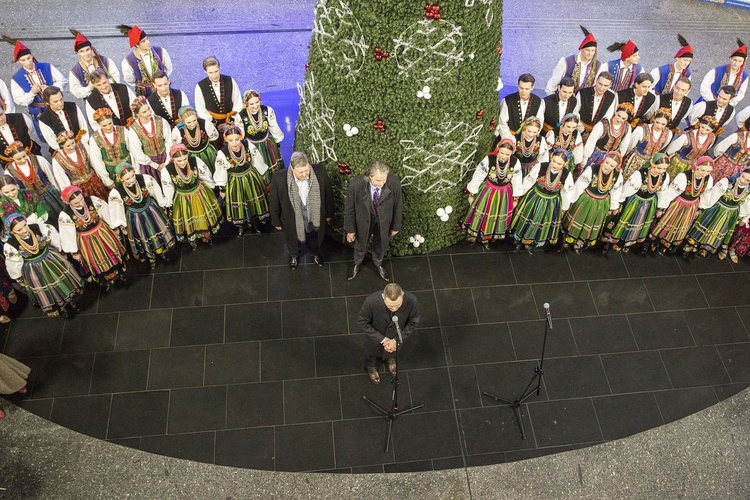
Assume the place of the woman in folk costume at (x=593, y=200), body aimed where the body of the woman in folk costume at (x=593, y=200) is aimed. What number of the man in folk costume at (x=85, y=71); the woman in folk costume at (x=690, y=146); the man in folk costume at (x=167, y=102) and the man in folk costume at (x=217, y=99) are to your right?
3

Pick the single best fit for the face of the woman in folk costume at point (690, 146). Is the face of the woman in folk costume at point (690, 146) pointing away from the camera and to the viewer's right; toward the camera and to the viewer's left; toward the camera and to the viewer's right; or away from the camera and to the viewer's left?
toward the camera and to the viewer's left

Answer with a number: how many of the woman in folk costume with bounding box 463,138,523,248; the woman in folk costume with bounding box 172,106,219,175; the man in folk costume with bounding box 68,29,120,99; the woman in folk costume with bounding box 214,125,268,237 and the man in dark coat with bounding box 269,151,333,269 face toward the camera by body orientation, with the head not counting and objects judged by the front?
5

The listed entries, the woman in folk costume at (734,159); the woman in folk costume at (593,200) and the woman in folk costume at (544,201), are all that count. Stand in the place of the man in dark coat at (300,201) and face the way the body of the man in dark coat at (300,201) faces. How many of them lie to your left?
3

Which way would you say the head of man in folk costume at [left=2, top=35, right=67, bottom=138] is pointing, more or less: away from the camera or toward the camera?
toward the camera

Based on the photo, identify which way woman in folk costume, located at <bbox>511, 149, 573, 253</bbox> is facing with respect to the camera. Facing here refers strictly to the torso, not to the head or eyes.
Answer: toward the camera

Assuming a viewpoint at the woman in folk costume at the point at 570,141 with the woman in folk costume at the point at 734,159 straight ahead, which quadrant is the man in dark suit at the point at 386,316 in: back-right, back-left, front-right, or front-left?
back-right

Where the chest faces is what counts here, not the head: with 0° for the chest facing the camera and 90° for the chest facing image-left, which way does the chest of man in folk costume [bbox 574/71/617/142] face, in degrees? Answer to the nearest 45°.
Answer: approximately 0°

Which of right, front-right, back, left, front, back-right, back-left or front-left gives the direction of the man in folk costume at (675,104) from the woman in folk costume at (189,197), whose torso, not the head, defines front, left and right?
left

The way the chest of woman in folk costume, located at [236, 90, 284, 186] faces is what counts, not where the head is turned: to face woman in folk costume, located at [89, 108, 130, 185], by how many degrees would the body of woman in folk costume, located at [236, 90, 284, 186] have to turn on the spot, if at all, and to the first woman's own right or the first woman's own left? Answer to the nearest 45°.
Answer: approximately 90° to the first woman's own right

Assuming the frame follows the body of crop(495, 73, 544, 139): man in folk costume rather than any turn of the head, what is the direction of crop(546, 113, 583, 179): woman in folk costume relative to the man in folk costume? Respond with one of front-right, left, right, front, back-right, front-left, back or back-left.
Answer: left

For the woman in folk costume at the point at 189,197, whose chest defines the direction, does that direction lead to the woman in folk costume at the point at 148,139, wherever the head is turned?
no

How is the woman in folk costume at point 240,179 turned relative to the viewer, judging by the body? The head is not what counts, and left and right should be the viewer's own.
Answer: facing the viewer

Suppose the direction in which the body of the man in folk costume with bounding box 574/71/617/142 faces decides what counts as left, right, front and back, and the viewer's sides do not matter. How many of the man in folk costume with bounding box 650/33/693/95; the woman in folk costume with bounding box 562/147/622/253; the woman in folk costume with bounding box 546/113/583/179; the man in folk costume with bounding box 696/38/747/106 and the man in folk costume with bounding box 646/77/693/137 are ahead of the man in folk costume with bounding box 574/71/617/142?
2

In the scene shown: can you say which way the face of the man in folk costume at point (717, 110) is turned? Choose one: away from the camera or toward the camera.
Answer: toward the camera

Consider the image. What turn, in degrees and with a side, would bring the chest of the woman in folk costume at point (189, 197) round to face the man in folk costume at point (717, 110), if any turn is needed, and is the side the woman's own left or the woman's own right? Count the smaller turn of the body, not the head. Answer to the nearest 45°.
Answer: approximately 90° to the woman's own left

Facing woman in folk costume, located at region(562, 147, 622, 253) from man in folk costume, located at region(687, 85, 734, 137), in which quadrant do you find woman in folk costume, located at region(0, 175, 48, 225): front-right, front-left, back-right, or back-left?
front-right

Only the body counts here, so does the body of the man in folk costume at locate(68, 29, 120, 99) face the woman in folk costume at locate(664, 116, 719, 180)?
no
